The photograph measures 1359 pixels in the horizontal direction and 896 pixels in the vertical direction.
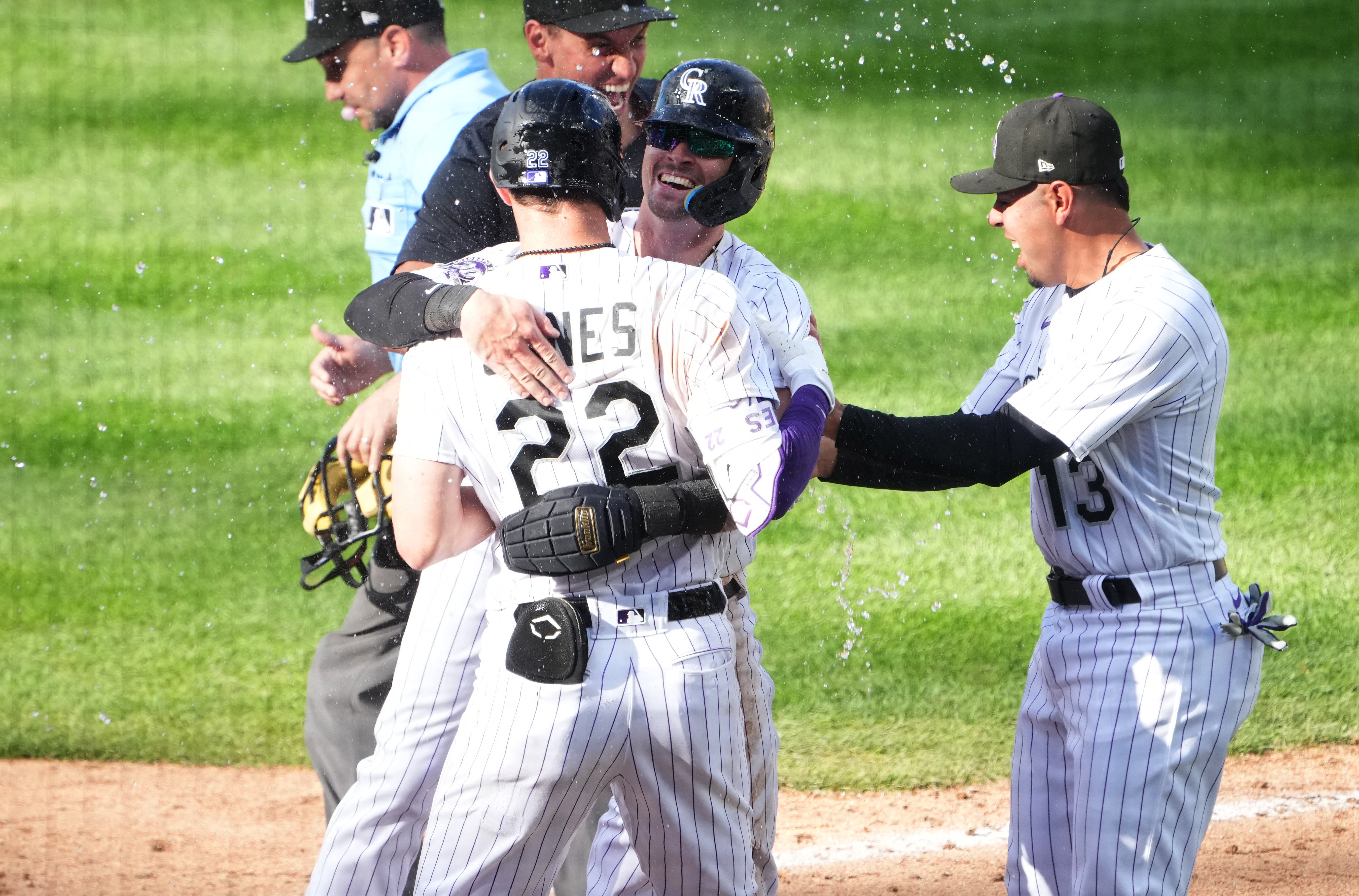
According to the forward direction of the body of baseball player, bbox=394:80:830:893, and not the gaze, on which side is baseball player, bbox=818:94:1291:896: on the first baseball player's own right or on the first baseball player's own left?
on the first baseball player's own right

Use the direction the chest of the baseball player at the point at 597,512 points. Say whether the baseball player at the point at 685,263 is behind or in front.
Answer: in front

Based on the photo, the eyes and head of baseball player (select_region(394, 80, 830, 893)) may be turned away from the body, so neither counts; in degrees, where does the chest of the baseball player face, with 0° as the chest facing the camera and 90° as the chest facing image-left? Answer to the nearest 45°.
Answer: approximately 180°

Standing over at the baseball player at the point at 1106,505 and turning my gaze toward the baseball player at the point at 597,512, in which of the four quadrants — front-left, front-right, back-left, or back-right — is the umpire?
front-right

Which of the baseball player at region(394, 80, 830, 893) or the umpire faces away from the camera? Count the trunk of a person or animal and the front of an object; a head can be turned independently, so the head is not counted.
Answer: the baseball player

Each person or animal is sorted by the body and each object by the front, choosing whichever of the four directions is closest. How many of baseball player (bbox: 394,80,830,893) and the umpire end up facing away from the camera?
1

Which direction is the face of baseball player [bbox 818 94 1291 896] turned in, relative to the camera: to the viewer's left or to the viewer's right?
to the viewer's left

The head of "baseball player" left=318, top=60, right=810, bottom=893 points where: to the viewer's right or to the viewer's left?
to the viewer's left

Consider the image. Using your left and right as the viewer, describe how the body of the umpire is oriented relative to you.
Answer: facing to the left of the viewer
